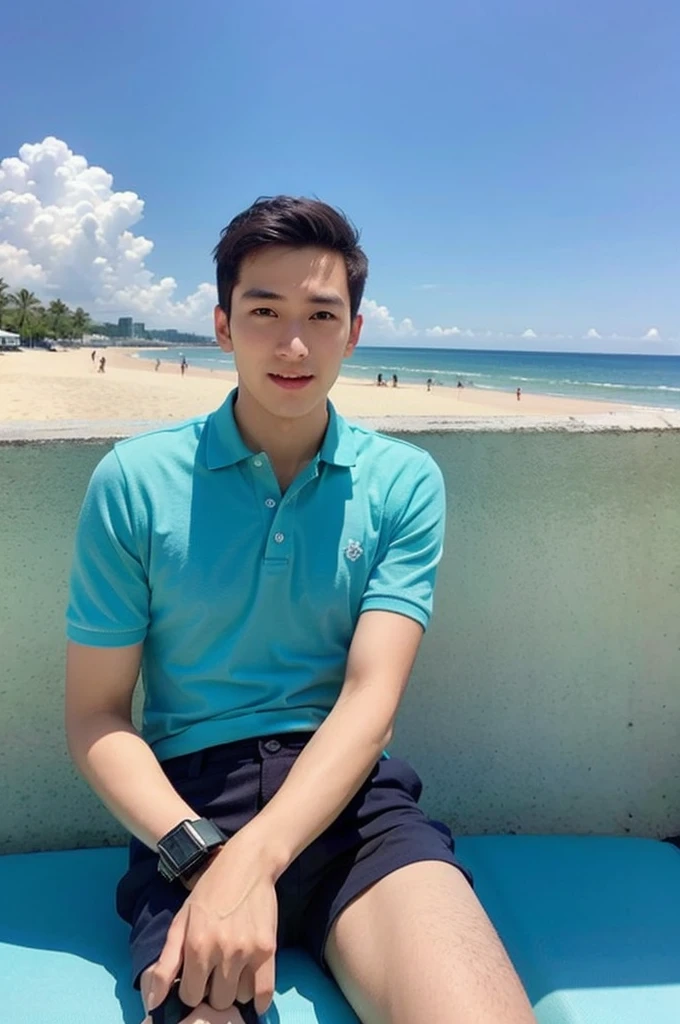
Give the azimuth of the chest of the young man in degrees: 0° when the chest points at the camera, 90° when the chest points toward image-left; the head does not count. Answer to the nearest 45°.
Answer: approximately 0°
